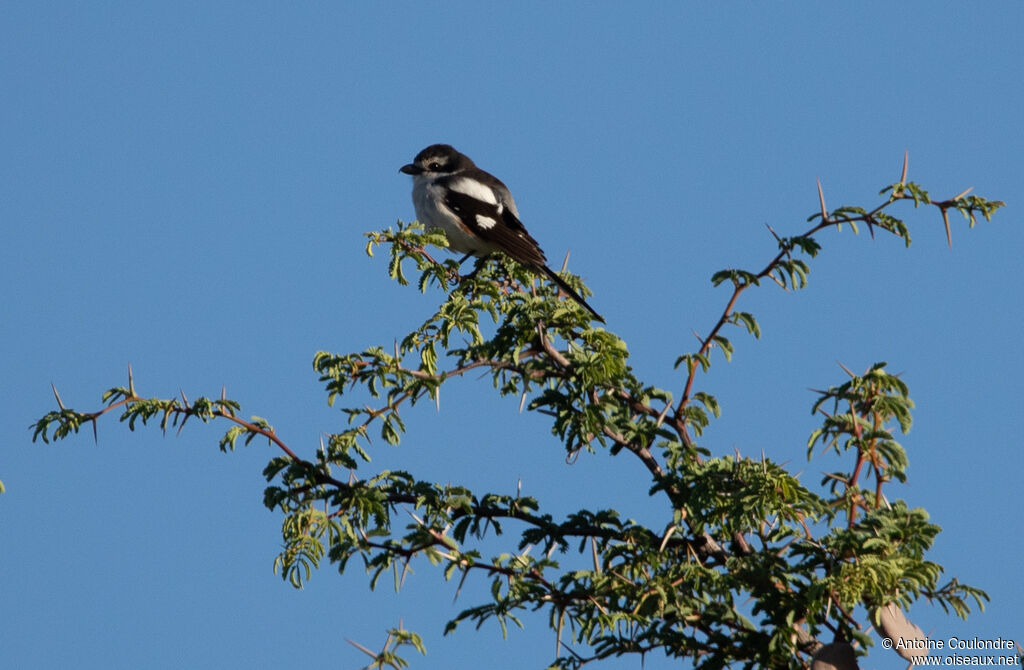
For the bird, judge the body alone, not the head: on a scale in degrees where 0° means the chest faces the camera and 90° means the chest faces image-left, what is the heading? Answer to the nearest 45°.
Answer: approximately 90°
